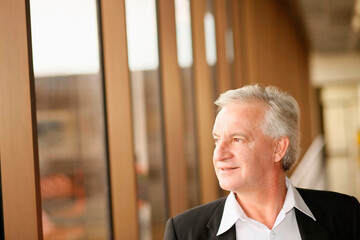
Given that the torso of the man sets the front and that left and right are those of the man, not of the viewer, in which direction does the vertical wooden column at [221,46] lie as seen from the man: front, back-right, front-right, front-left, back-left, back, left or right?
back

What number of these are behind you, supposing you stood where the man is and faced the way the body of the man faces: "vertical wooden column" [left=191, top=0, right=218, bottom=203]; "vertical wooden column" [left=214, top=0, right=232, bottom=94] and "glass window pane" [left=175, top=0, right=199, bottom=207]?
3

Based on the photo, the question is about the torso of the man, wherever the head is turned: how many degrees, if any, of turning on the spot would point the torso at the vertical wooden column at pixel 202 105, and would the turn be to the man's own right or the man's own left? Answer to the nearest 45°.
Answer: approximately 180°

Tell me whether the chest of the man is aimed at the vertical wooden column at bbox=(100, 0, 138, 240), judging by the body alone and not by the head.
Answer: no

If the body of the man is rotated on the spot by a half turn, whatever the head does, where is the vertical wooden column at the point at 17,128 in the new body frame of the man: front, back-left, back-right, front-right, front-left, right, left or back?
left

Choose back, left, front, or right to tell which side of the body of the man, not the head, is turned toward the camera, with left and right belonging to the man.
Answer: front

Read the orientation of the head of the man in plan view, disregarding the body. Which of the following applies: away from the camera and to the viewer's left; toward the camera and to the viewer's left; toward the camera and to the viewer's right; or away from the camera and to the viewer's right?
toward the camera and to the viewer's left

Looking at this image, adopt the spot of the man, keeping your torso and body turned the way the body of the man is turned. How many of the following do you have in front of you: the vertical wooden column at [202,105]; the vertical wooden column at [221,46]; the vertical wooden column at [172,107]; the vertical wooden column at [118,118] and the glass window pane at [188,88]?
0

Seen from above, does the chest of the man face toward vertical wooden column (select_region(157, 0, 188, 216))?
no

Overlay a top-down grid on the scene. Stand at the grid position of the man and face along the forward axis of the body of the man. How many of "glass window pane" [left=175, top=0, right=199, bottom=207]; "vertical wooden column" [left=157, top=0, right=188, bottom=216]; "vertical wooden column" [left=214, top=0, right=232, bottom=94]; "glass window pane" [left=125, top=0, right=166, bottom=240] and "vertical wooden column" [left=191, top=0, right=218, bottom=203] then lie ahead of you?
0

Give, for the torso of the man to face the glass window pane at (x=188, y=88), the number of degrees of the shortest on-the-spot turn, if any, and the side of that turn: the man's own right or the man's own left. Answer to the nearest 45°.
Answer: approximately 180°

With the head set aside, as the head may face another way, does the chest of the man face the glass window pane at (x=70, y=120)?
no
